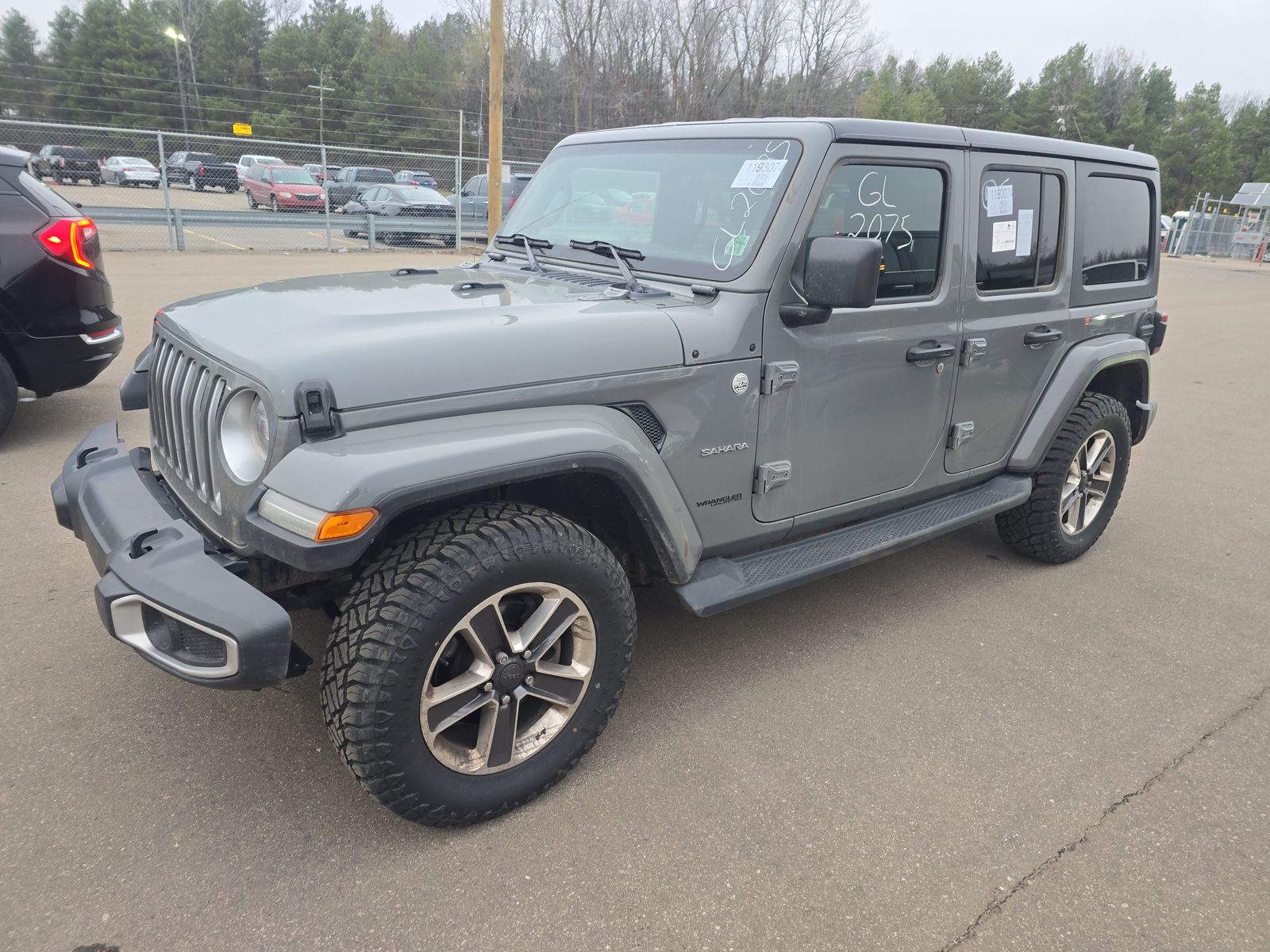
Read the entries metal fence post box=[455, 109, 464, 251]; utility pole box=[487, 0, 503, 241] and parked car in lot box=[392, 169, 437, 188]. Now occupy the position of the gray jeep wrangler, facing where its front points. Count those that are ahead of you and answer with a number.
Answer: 0

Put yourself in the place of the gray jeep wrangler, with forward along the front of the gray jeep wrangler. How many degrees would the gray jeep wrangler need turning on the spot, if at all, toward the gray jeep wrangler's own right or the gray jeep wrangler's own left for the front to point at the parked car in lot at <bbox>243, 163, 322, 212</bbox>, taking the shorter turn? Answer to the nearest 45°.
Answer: approximately 135° to the gray jeep wrangler's own right

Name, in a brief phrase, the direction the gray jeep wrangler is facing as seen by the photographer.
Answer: facing the viewer and to the left of the viewer

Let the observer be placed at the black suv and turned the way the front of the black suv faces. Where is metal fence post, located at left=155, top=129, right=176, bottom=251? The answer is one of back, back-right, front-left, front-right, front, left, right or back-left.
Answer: right

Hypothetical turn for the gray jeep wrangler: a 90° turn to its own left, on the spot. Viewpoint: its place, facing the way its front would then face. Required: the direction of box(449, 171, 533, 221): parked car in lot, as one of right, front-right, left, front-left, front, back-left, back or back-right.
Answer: back-left

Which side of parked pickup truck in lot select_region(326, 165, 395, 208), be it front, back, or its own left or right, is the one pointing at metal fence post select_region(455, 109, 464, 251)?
left

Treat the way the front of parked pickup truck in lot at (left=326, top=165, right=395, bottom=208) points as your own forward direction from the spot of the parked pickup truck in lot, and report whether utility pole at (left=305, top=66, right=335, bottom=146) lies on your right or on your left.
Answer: on your right

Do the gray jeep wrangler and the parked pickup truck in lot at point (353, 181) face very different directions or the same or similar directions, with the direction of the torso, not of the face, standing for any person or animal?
same or similar directions

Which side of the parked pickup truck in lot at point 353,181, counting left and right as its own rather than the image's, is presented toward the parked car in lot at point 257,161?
right

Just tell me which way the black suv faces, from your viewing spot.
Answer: facing to the left of the viewer

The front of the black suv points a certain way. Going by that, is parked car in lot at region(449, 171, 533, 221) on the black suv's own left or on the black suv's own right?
on the black suv's own right

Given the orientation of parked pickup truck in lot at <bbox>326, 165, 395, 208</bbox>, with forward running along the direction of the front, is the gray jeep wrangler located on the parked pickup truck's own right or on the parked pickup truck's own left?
on the parked pickup truck's own left

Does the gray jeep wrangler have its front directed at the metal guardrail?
no

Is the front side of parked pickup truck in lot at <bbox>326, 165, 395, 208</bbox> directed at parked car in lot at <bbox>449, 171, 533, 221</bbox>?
no

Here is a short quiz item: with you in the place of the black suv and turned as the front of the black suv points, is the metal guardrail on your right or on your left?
on your right
